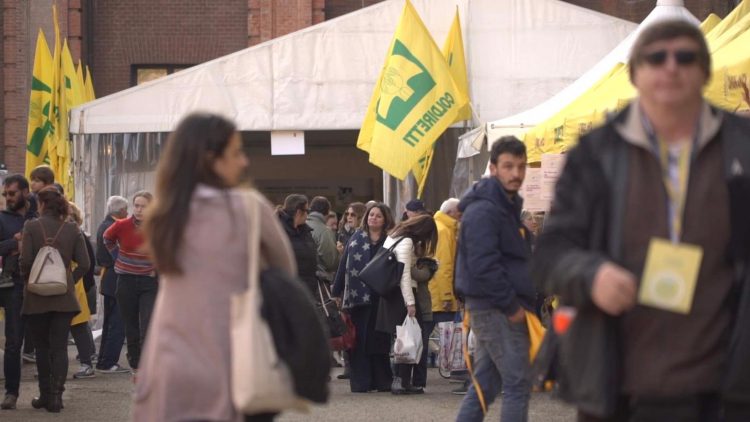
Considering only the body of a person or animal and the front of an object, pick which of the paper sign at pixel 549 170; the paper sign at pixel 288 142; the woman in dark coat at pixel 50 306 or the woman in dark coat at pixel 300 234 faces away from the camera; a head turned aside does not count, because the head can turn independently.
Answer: the woman in dark coat at pixel 50 306

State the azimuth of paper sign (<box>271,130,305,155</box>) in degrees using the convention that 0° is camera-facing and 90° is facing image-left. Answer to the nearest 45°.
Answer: approximately 0°

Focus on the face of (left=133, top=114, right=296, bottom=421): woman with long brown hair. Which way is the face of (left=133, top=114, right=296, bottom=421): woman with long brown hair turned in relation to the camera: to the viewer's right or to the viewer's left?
to the viewer's right

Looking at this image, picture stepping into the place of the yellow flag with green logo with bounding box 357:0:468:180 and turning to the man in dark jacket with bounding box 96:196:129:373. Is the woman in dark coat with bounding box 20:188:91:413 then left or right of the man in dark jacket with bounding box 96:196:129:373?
left
